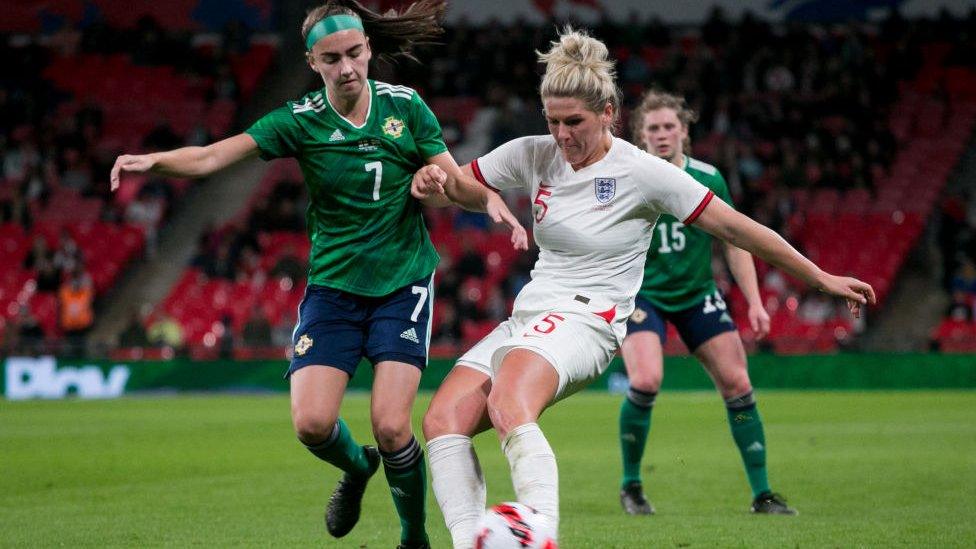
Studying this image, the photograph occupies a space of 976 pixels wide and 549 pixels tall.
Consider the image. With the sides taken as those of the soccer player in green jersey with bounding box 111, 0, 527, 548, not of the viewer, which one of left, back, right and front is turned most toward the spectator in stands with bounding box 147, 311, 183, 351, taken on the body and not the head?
back

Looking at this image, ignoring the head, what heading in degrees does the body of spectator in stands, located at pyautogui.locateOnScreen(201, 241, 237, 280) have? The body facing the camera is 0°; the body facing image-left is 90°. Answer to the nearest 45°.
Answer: approximately 0°

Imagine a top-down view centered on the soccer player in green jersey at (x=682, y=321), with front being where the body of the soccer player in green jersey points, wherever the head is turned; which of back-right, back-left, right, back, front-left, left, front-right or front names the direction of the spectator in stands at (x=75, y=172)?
back-right

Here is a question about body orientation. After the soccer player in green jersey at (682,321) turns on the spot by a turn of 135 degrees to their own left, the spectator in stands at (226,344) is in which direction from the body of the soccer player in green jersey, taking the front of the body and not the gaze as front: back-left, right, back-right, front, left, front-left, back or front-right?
left

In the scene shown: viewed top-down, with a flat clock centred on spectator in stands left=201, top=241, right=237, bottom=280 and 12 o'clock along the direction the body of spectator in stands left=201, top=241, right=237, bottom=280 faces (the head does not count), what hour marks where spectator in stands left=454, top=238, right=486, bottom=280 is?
spectator in stands left=454, top=238, right=486, bottom=280 is roughly at 10 o'clock from spectator in stands left=201, top=241, right=237, bottom=280.

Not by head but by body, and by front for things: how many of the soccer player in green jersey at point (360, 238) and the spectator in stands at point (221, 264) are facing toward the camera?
2

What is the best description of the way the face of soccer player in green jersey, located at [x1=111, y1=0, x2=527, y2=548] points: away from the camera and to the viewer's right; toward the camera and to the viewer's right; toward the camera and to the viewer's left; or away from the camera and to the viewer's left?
toward the camera and to the viewer's right

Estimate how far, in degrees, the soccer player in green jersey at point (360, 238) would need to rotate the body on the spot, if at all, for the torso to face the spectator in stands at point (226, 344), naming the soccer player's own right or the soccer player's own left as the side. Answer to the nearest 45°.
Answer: approximately 180°
